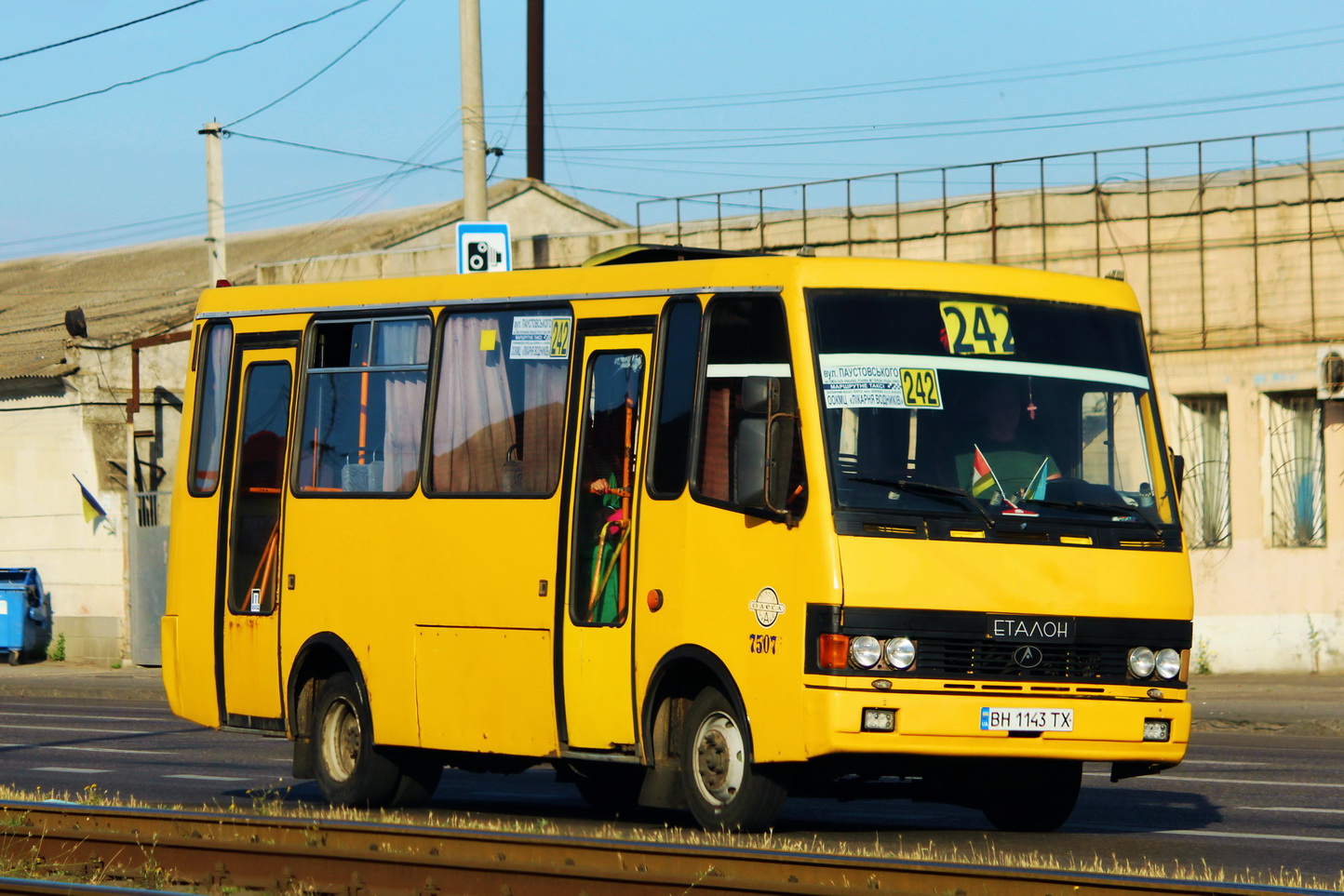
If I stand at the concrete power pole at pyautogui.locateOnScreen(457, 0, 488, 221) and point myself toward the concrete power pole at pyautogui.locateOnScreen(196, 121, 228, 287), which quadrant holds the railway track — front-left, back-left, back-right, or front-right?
back-left

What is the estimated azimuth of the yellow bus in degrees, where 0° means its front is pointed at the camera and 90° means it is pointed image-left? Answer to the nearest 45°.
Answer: approximately 315°

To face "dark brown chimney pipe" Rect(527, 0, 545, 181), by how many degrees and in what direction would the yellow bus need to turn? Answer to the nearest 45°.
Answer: approximately 135° to its left

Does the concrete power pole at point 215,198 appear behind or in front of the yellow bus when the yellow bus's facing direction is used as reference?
behind

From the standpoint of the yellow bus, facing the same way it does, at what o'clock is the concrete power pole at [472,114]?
The concrete power pole is roughly at 7 o'clock from the yellow bus.

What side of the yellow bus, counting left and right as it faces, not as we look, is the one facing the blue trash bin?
back
